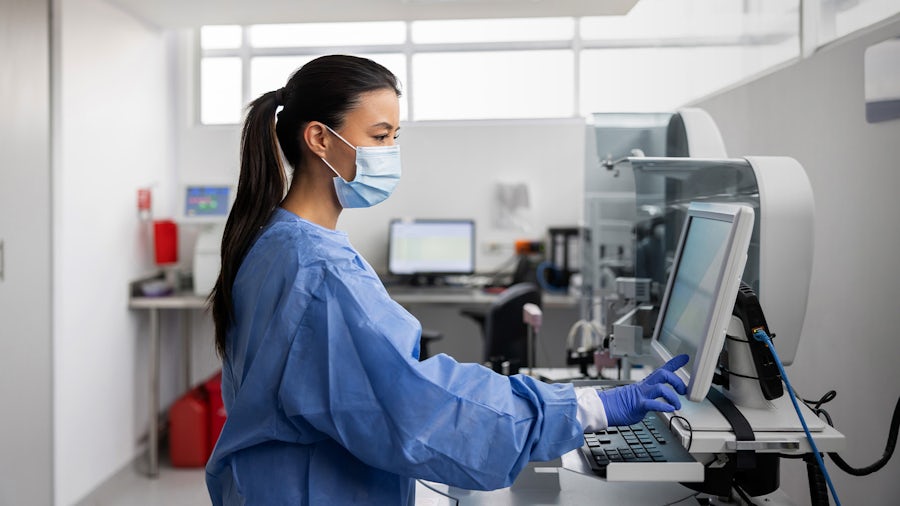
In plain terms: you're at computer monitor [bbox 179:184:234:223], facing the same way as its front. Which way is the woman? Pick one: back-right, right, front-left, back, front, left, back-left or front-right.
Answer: front

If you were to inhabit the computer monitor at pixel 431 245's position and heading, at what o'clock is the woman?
The woman is roughly at 12 o'clock from the computer monitor.

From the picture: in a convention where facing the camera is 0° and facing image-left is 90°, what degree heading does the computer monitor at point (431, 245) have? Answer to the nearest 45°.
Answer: approximately 0°

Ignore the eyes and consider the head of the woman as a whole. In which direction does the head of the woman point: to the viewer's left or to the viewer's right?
to the viewer's right

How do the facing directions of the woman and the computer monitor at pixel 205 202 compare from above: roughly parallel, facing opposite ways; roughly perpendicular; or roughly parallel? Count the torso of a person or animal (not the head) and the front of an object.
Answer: roughly perpendicular

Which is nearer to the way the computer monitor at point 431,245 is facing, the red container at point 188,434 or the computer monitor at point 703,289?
the computer monitor

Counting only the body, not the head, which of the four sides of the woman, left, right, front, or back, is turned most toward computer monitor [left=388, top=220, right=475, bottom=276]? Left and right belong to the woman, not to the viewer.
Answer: left

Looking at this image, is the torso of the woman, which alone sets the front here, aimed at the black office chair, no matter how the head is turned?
no

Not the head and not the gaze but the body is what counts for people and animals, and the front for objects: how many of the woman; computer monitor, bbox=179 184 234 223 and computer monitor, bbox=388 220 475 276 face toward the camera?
2

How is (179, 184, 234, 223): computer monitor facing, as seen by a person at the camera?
facing the viewer

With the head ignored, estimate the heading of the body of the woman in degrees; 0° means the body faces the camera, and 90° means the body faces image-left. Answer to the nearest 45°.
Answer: approximately 270°

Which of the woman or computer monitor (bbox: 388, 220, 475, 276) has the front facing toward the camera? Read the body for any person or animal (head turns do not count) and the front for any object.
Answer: the computer monitor

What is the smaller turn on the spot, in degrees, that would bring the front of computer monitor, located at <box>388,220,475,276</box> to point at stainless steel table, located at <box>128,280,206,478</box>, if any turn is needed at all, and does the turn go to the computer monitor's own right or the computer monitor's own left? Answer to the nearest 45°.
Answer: approximately 45° to the computer monitor's own right

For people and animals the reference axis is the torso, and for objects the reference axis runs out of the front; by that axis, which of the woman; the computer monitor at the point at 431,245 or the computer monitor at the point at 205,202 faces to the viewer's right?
the woman
